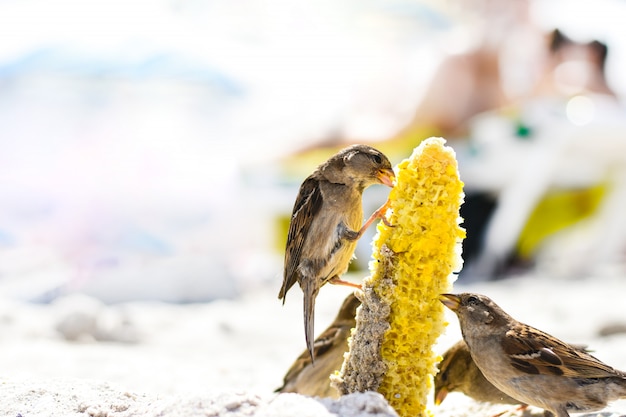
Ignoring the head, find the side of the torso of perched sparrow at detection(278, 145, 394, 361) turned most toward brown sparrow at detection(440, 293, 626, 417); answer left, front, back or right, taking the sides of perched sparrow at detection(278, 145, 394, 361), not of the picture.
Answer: front

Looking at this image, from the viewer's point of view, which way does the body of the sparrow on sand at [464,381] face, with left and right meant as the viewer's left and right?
facing to the left of the viewer

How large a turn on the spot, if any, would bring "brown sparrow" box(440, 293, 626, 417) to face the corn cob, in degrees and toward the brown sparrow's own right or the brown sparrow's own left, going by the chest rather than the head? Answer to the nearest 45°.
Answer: approximately 45° to the brown sparrow's own left

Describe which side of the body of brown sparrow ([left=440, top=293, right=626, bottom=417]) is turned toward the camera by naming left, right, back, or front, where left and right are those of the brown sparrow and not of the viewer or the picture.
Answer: left

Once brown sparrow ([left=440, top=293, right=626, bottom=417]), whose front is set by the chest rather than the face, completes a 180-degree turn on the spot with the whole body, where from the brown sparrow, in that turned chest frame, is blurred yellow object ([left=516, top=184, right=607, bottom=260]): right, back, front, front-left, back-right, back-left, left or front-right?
left

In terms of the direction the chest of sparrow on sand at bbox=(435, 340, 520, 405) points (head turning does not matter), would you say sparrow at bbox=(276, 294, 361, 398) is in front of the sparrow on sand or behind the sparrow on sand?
in front

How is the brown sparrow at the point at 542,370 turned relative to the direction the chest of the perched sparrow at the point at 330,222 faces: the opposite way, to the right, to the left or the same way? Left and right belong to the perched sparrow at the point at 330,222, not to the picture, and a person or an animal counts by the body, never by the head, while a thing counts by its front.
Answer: the opposite way

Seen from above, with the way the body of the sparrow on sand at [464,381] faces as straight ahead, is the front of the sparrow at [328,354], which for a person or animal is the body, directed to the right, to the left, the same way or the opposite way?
the opposite way

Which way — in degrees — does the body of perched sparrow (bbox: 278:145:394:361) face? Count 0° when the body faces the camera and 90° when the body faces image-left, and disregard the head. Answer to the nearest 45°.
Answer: approximately 270°

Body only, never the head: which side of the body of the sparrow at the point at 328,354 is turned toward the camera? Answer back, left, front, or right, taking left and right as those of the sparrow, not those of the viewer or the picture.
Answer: right

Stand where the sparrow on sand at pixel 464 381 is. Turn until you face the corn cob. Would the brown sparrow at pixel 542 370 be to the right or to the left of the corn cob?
left
